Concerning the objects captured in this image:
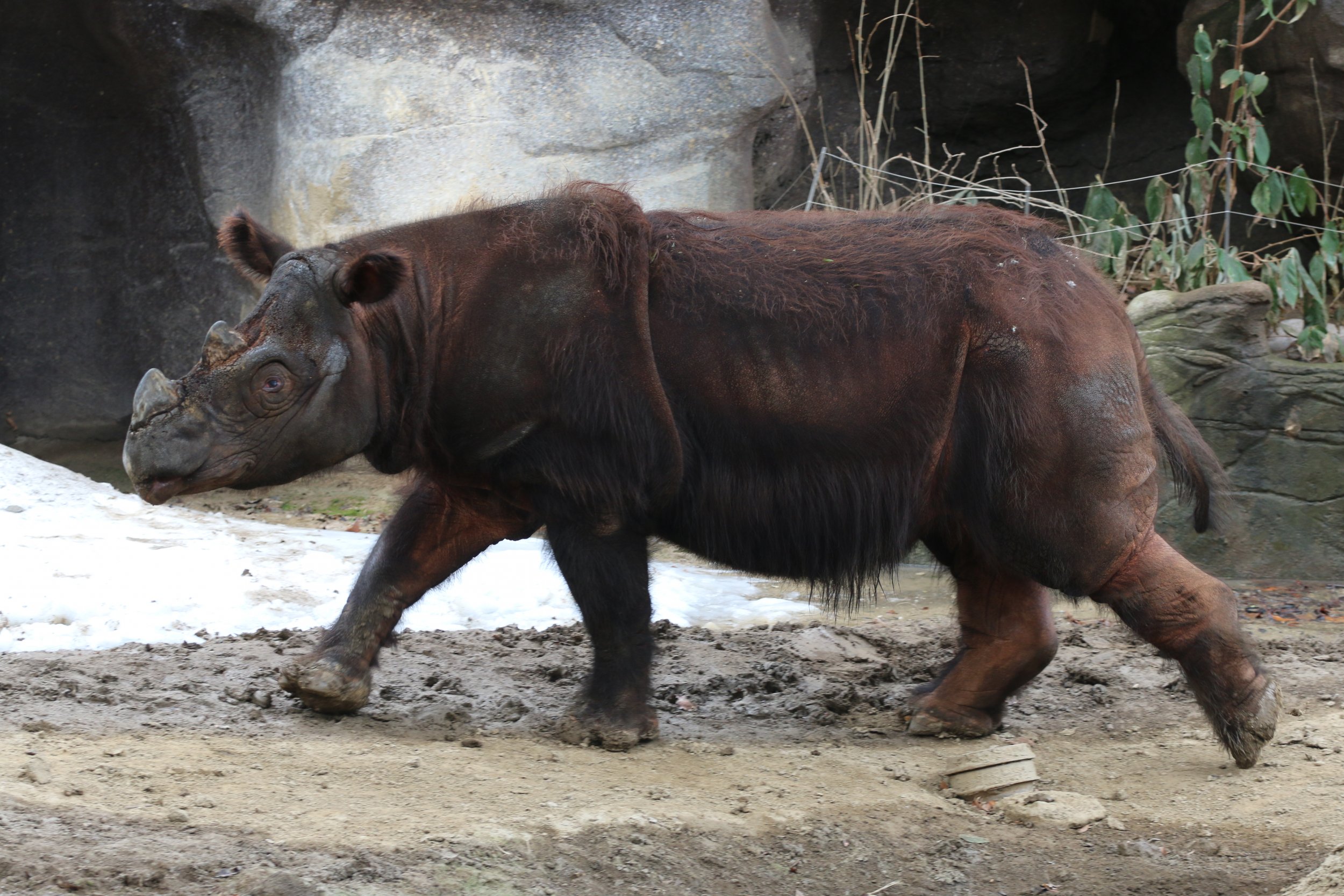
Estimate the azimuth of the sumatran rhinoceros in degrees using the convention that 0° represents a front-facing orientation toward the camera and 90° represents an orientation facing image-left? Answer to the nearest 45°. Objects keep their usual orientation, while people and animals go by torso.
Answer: approximately 90°

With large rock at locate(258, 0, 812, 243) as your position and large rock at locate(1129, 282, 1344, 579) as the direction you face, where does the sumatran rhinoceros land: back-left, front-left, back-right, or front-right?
front-right

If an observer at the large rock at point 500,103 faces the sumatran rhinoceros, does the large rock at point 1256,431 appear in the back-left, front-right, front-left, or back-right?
front-left

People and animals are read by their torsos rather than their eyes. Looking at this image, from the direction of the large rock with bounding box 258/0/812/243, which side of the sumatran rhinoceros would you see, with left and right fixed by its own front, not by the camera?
right

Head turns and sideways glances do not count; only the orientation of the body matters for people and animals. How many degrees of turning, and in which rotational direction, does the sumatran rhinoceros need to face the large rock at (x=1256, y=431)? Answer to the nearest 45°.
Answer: approximately 135° to its right

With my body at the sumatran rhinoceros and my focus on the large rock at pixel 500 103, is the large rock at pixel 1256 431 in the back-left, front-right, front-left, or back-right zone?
front-right
